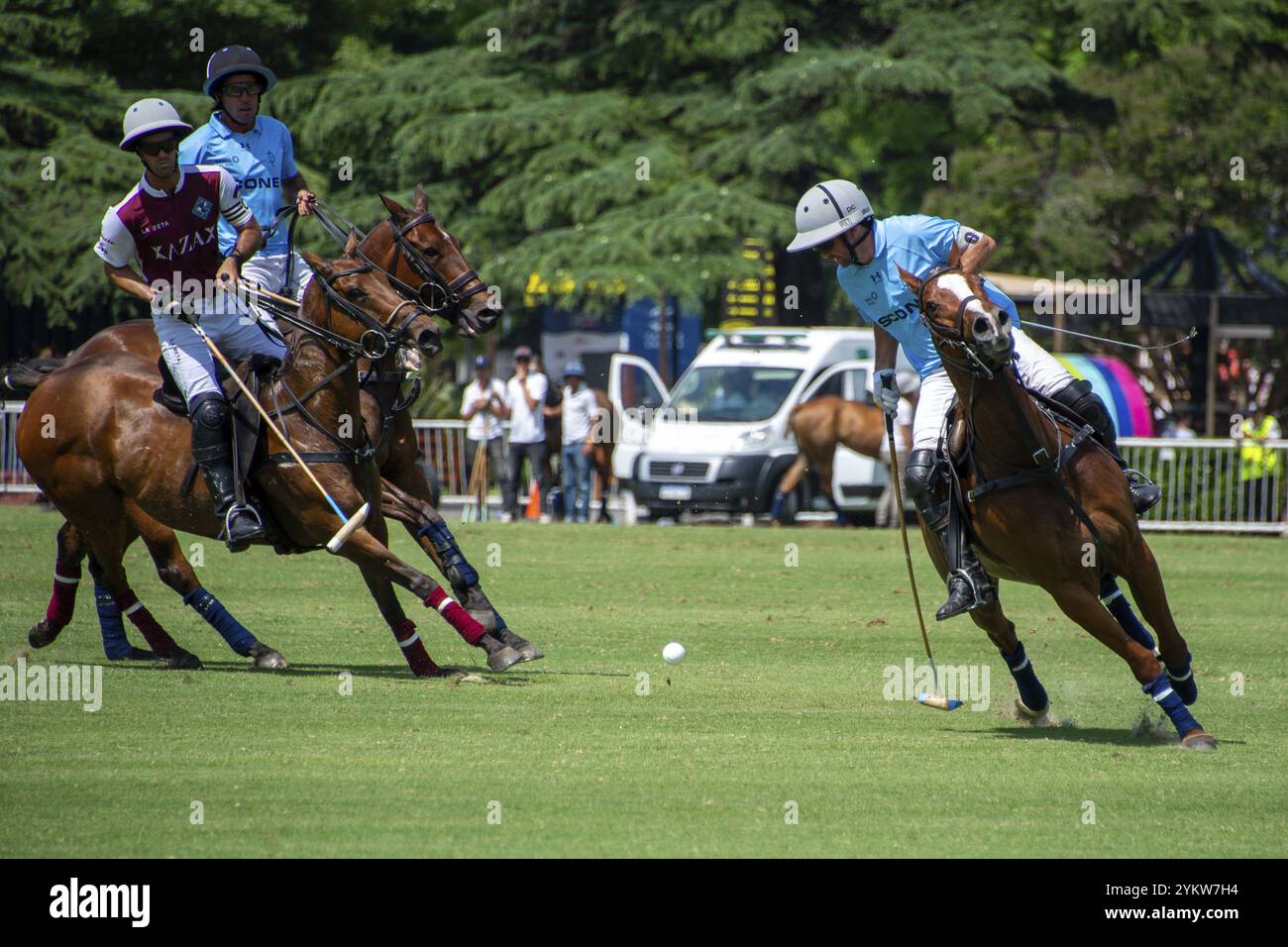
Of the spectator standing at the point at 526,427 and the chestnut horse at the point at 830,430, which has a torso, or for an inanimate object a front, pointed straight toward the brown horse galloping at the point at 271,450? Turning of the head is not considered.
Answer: the spectator standing

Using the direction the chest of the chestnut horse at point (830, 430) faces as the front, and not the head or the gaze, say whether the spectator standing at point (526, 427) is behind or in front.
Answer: behind

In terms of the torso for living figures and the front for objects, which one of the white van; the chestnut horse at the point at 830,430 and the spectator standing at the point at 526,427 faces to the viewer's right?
the chestnut horse

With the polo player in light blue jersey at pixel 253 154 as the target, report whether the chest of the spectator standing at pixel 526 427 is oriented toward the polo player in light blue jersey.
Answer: yes

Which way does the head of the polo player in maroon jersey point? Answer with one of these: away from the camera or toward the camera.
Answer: toward the camera

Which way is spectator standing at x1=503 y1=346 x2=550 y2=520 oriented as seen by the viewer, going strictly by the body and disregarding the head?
toward the camera

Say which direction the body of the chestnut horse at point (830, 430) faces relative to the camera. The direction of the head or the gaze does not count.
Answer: to the viewer's right

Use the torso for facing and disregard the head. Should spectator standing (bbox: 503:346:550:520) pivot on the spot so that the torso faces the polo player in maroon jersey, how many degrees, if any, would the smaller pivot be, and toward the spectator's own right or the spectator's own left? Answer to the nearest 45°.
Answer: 0° — they already face them

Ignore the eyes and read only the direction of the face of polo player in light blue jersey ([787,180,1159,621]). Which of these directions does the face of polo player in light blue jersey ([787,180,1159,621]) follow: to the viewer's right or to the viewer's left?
to the viewer's left

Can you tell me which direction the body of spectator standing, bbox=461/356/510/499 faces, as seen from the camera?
toward the camera

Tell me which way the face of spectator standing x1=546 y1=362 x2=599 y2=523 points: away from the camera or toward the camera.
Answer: toward the camera

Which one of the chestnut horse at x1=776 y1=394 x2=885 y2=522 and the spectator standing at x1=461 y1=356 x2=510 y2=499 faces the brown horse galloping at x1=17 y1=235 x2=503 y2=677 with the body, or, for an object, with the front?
the spectator standing

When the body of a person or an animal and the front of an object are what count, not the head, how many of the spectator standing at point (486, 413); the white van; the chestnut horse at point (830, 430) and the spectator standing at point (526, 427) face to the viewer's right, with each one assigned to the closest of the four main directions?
1
